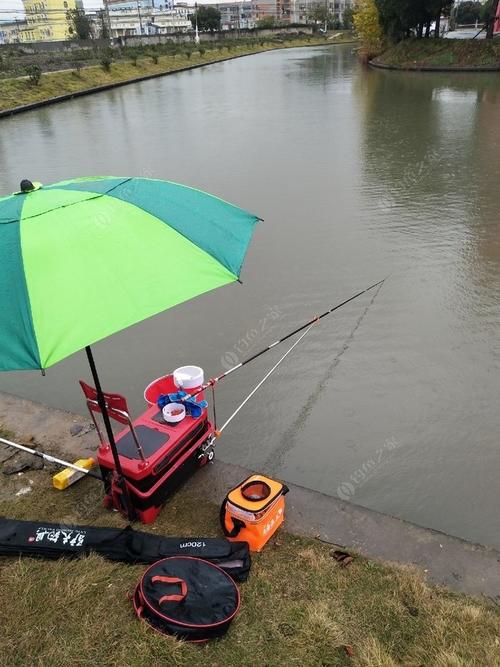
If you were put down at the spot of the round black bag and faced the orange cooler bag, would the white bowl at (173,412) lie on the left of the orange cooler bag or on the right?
left

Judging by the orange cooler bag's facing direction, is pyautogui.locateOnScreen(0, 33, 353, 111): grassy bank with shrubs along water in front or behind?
behind

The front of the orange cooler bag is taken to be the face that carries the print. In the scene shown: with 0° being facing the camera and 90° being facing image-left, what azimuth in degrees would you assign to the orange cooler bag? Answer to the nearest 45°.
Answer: approximately 315°

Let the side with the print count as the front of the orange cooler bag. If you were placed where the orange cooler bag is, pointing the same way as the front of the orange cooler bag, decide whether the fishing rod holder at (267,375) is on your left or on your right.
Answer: on your left

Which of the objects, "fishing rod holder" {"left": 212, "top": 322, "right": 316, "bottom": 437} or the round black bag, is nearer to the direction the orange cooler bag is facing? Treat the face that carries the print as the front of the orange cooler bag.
the round black bag
